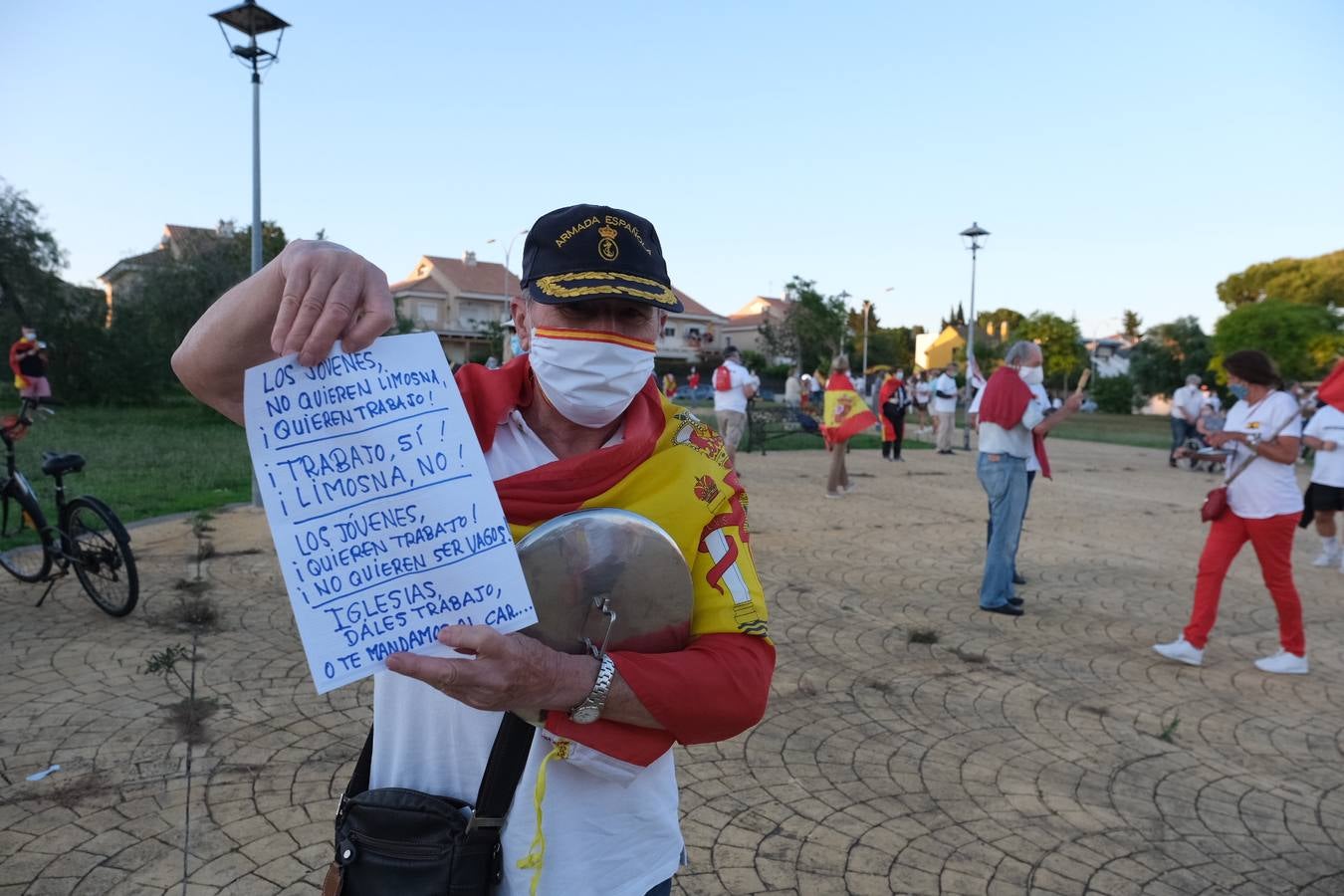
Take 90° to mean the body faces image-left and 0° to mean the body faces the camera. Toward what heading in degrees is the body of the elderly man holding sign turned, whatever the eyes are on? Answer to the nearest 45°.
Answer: approximately 0°

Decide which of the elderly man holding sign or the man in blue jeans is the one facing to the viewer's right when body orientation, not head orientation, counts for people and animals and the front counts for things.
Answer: the man in blue jeans

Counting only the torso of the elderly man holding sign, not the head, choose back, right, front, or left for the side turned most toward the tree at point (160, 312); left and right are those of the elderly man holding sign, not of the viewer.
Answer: back

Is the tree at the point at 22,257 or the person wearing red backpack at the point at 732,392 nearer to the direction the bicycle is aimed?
the tree

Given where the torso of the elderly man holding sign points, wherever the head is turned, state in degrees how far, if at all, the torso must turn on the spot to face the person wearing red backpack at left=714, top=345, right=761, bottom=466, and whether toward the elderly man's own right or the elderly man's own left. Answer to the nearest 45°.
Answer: approximately 180°

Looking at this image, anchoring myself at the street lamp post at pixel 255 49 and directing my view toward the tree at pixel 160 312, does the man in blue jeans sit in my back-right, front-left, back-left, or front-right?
back-right
